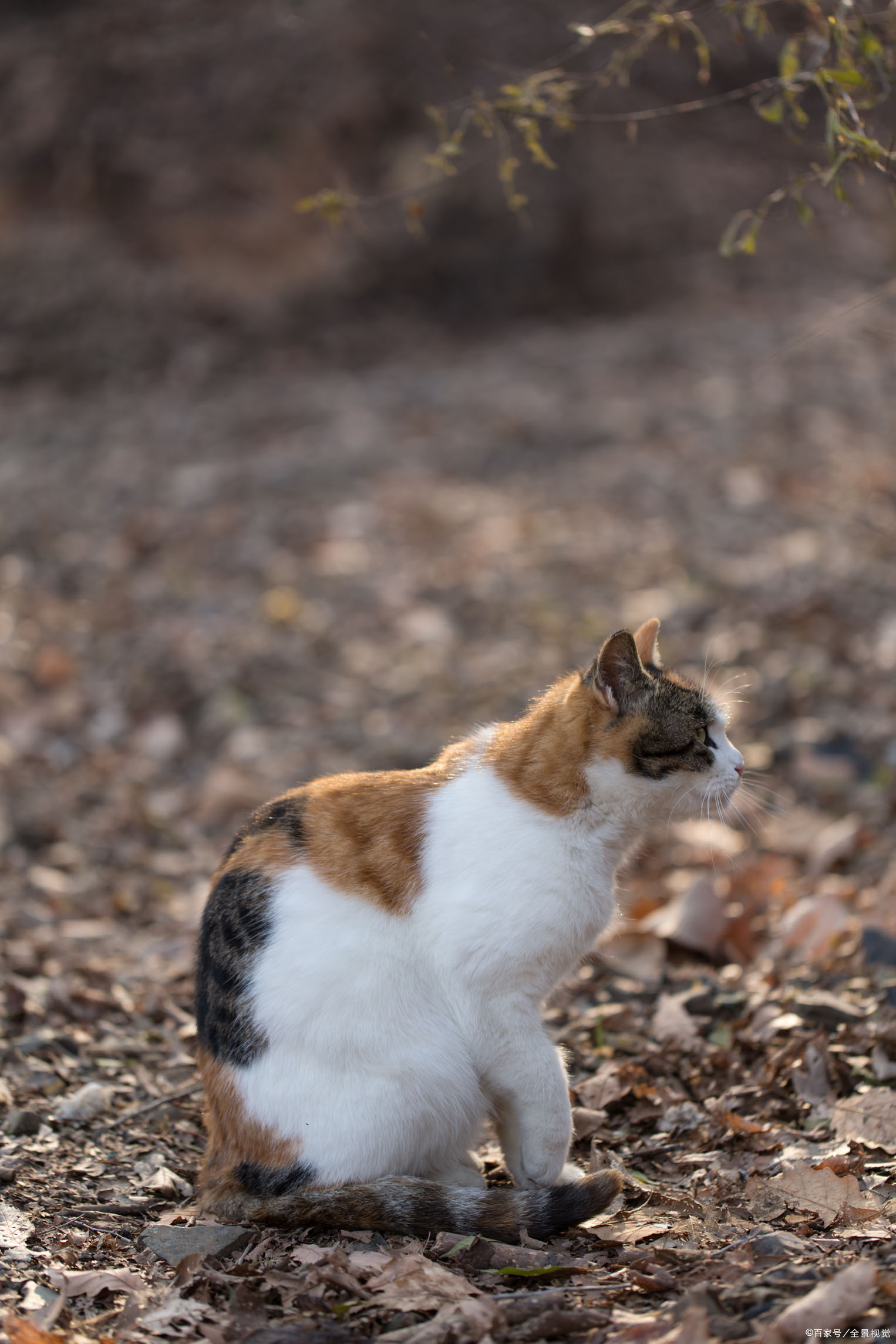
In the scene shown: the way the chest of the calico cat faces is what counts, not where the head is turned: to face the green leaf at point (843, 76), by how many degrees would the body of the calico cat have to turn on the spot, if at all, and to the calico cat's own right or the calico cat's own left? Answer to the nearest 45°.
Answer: approximately 45° to the calico cat's own left

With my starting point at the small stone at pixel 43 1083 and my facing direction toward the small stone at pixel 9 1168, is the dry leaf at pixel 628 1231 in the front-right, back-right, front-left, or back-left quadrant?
front-left

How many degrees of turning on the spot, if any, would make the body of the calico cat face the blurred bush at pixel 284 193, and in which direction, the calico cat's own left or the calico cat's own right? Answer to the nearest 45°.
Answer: approximately 90° to the calico cat's own left

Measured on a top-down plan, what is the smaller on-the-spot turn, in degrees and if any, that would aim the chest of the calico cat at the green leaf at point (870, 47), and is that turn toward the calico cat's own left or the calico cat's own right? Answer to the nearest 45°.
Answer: approximately 45° to the calico cat's own left

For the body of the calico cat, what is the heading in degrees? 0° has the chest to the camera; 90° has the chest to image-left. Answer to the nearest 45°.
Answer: approximately 270°
